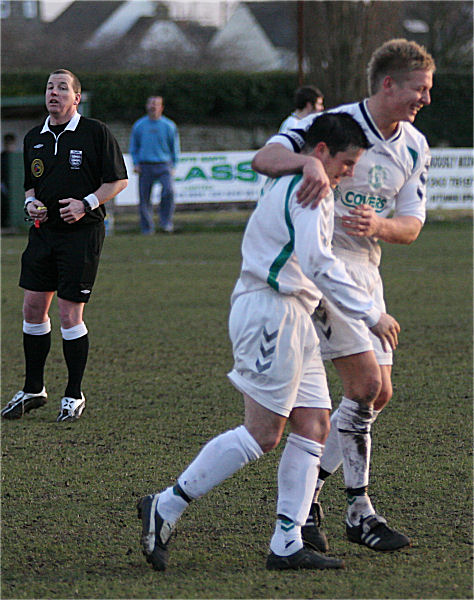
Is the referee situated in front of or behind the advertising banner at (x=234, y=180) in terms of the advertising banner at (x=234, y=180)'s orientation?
in front

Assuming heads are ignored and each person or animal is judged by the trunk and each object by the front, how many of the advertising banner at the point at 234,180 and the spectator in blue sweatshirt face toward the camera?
2

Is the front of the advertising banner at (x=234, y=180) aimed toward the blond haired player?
yes

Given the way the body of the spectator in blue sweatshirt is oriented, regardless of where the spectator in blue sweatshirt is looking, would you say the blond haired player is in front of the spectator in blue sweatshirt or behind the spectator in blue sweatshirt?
in front

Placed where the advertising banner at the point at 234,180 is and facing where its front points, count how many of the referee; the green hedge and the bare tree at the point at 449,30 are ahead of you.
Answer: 1

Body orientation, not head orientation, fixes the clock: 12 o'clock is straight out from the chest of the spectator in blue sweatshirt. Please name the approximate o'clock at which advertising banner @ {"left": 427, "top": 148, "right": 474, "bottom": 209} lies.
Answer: The advertising banner is roughly at 8 o'clock from the spectator in blue sweatshirt.

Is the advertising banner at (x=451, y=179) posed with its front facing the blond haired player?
yes

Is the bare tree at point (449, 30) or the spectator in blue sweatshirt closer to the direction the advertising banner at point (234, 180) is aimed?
the spectator in blue sweatshirt

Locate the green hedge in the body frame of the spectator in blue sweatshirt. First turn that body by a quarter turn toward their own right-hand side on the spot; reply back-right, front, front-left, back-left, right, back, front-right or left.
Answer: right

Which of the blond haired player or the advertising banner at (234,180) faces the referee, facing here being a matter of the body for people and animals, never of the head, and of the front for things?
the advertising banner

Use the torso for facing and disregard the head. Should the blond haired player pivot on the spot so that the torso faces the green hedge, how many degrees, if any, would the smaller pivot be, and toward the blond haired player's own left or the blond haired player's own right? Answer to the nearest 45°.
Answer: approximately 135° to the blond haired player's own left

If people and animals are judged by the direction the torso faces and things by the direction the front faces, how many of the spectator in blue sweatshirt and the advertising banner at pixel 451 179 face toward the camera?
2
